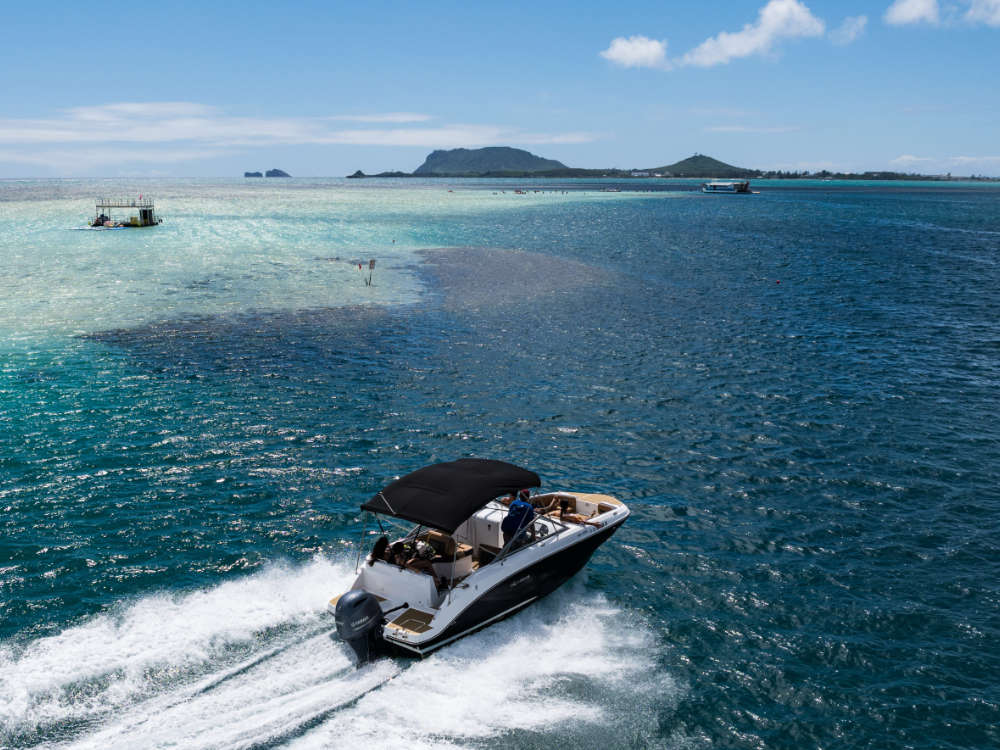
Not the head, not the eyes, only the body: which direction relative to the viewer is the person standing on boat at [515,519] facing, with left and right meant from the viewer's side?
facing away from the viewer and to the right of the viewer

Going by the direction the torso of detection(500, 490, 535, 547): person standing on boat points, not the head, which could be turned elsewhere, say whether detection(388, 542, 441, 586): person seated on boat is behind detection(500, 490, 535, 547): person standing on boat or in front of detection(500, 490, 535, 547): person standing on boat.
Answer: behind

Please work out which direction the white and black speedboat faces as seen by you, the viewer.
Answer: facing away from the viewer and to the right of the viewer

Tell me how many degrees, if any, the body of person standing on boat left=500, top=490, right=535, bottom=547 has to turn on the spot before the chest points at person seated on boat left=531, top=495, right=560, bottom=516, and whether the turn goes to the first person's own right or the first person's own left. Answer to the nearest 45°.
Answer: approximately 45° to the first person's own left
